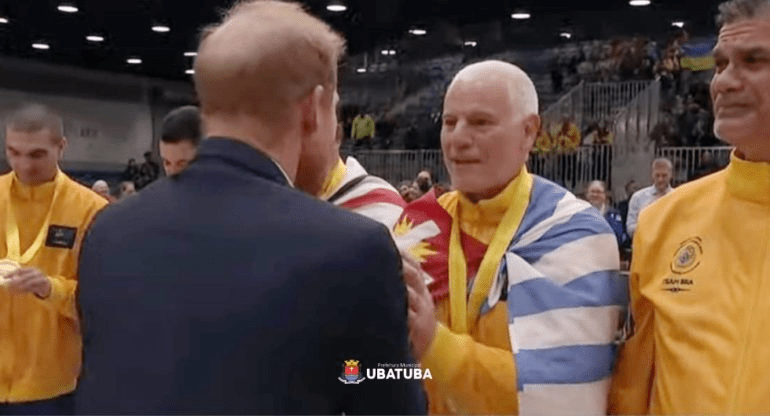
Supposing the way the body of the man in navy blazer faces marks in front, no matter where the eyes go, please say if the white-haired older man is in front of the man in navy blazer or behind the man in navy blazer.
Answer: in front

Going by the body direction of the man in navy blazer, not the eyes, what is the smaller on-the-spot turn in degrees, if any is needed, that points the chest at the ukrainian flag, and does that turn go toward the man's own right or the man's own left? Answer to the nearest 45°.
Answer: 0° — they already face it

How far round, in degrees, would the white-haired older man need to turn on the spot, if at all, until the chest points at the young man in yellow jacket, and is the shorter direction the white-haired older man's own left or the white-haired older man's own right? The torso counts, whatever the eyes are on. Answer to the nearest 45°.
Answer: approximately 90° to the white-haired older man's own right

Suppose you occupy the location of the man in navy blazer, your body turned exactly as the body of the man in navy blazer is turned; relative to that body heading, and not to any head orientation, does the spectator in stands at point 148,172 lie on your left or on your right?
on your left

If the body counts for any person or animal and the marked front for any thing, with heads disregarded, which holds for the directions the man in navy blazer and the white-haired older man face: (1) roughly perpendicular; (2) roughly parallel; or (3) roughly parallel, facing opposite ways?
roughly parallel, facing opposite ways

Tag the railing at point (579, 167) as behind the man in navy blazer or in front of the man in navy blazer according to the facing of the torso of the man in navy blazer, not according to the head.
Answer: in front

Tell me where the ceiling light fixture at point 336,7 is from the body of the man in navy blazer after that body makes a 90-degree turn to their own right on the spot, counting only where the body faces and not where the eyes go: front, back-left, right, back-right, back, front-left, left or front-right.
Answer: back-left

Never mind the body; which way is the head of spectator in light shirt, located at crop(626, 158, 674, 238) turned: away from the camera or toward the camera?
toward the camera

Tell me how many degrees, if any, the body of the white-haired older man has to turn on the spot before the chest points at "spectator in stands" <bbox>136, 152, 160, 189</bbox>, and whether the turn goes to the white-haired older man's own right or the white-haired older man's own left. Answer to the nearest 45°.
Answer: approximately 90° to the white-haired older man's own right

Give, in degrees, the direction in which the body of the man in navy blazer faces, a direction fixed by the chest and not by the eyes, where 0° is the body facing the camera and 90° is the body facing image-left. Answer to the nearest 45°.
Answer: approximately 225°

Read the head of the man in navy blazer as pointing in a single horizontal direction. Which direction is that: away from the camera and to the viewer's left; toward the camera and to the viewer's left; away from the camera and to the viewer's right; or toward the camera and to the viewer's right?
away from the camera and to the viewer's right

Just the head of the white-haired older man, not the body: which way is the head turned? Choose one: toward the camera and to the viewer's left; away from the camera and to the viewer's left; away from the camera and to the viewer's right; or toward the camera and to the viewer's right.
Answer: toward the camera and to the viewer's left
